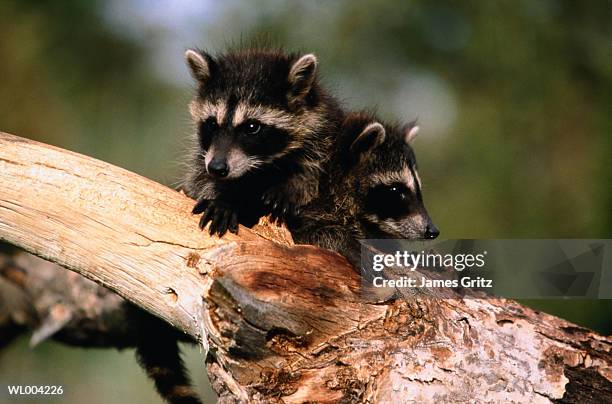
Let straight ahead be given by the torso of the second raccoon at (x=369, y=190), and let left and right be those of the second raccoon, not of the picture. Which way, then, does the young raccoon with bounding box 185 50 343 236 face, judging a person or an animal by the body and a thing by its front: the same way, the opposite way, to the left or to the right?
to the right

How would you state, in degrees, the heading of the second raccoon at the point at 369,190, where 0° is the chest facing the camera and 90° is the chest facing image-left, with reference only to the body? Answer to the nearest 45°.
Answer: approximately 315°

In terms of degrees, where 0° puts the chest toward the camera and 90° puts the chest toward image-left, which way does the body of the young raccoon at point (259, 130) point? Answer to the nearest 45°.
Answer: approximately 45°
